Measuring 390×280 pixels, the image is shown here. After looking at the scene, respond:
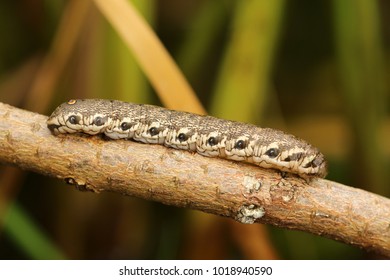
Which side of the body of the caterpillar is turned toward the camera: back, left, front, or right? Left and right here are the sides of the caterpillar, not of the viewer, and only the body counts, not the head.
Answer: right

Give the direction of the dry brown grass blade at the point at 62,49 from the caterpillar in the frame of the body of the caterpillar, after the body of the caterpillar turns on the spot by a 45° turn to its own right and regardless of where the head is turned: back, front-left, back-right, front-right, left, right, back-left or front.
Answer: back
